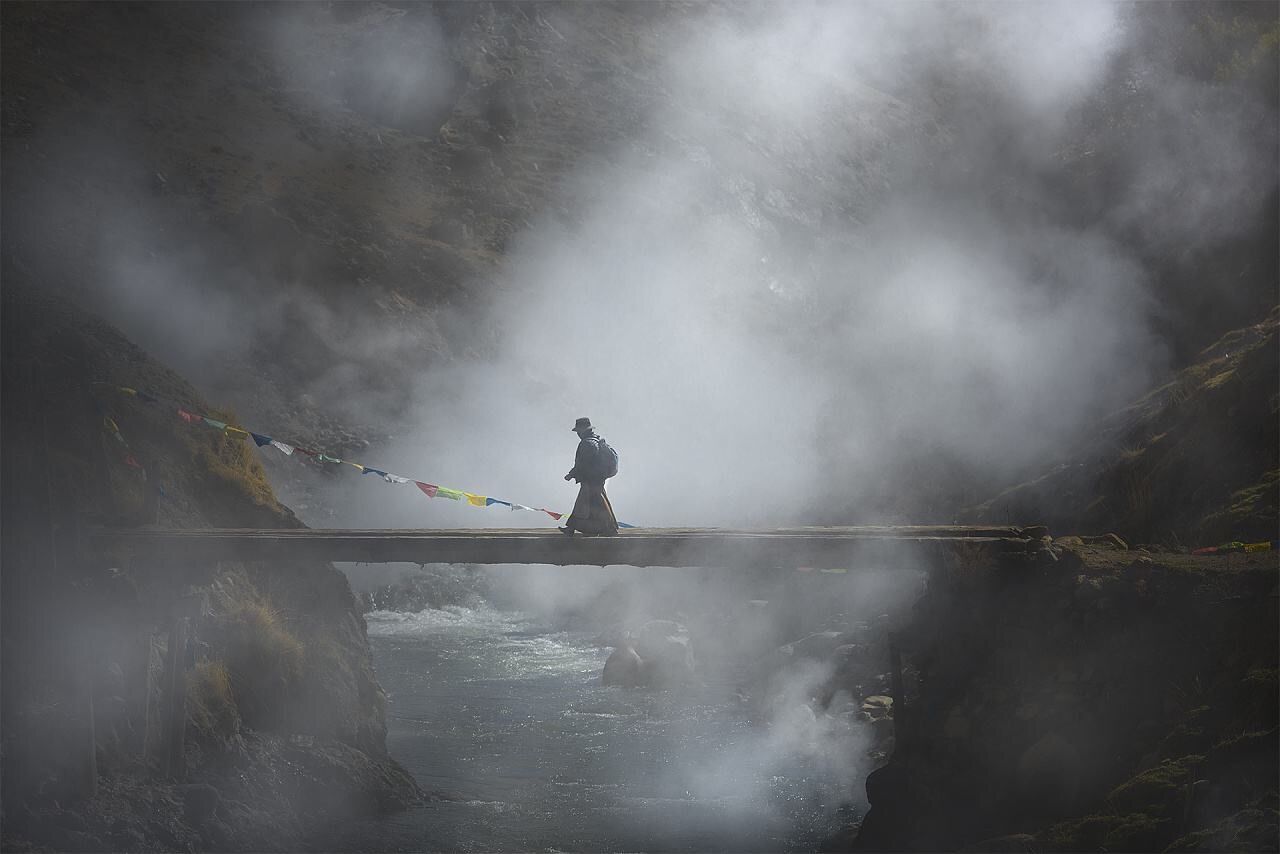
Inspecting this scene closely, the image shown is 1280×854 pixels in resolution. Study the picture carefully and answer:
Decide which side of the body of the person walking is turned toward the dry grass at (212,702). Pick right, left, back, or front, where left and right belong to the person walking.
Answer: front

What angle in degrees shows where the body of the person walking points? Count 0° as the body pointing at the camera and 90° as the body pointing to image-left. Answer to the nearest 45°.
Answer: approximately 90°

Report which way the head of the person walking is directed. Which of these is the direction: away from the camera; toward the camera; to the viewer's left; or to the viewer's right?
to the viewer's left

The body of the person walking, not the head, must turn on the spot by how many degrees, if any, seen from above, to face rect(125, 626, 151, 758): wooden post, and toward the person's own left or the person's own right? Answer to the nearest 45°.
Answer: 0° — they already face it

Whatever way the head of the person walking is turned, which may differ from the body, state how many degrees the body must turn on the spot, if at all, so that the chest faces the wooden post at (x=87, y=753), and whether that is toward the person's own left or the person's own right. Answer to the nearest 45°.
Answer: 0° — they already face it

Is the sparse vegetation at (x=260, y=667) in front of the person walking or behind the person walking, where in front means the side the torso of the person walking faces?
in front
